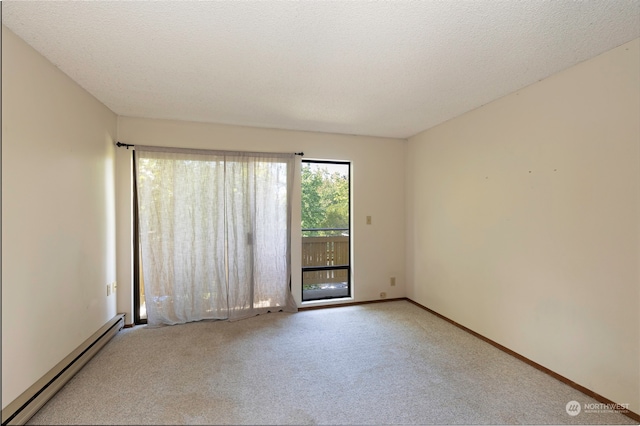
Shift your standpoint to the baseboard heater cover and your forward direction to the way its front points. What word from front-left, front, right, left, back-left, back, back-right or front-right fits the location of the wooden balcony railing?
front-left

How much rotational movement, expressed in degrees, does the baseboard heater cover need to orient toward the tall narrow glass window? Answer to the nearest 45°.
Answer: approximately 45° to its left

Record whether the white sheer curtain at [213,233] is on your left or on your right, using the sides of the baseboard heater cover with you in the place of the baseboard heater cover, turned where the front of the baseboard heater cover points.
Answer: on your left

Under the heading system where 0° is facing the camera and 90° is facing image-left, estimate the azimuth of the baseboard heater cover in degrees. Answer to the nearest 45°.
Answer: approximately 315°
